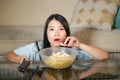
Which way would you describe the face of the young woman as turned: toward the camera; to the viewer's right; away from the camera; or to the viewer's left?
toward the camera

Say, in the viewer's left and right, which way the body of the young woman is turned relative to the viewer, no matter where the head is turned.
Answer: facing the viewer
